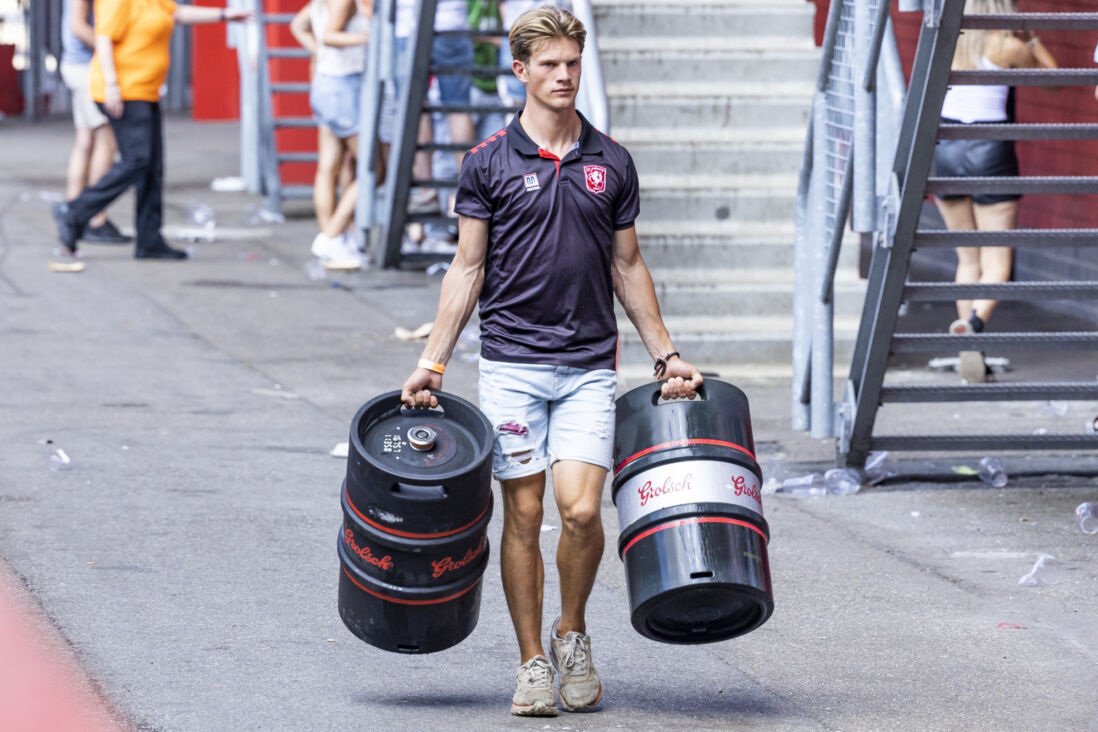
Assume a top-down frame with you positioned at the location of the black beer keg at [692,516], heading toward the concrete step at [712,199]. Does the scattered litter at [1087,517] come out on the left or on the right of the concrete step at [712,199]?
right

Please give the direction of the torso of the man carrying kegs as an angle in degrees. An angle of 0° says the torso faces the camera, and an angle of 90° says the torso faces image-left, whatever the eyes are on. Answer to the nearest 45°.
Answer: approximately 0°

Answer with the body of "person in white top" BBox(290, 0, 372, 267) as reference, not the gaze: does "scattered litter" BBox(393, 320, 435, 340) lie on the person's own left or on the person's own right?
on the person's own right

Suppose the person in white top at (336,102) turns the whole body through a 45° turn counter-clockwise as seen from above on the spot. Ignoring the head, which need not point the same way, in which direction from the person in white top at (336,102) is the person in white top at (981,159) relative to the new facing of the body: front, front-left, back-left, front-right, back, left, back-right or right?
right

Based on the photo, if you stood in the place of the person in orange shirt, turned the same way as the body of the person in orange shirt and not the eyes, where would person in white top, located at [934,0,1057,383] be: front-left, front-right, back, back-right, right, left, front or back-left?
front-right

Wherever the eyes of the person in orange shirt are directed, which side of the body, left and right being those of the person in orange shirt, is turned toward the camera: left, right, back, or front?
right

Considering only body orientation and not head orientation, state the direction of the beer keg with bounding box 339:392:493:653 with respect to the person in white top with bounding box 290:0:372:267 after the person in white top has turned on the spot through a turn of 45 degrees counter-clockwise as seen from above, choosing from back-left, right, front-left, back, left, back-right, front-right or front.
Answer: back-right

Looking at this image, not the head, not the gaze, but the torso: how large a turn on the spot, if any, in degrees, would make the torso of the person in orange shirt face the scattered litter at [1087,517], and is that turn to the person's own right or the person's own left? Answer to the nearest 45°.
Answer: approximately 45° to the person's own right

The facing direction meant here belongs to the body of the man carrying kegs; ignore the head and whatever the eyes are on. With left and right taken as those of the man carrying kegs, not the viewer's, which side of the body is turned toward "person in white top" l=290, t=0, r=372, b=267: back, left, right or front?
back

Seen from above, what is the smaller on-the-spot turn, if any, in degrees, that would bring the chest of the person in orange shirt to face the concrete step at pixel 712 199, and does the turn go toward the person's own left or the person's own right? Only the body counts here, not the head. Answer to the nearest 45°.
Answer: approximately 45° to the person's own right
